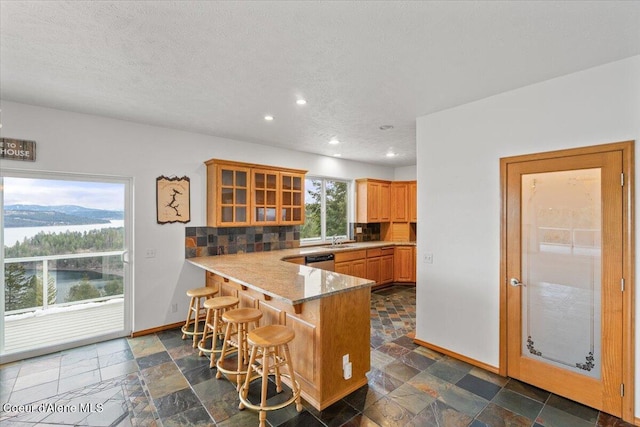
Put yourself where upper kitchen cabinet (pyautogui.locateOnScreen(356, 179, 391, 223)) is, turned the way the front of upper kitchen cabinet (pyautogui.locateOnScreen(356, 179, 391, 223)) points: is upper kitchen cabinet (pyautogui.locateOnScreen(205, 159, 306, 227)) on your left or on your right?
on your right

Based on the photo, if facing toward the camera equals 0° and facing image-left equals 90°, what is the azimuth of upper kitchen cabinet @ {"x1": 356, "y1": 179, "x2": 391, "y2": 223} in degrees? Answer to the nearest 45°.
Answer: approximately 315°

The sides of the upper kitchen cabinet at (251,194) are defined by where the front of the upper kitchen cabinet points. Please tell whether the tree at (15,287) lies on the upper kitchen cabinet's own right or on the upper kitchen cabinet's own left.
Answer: on the upper kitchen cabinet's own right

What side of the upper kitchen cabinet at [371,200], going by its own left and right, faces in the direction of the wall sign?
right

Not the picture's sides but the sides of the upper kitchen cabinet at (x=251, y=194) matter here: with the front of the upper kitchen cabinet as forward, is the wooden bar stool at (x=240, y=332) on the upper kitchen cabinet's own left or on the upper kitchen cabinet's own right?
on the upper kitchen cabinet's own right

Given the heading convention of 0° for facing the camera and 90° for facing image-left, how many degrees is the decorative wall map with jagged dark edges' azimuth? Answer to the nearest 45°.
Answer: approximately 0°

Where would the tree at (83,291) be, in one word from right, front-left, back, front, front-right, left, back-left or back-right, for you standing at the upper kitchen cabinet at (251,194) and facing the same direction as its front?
back-right

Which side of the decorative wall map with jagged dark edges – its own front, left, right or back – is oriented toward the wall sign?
right
